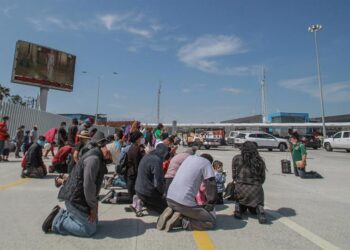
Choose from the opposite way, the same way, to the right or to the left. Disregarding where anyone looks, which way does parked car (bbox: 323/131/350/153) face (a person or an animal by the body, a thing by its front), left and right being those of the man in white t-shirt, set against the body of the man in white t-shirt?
to the left

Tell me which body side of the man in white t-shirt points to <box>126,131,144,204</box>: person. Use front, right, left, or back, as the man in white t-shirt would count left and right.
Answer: left

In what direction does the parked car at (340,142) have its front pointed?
to the viewer's left

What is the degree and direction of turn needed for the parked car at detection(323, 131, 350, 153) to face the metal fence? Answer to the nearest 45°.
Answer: approximately 45° to its left

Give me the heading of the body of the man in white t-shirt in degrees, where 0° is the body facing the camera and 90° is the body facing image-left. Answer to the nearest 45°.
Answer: approximately 225°

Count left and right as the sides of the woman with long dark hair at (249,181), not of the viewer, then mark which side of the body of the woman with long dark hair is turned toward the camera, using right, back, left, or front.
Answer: back
